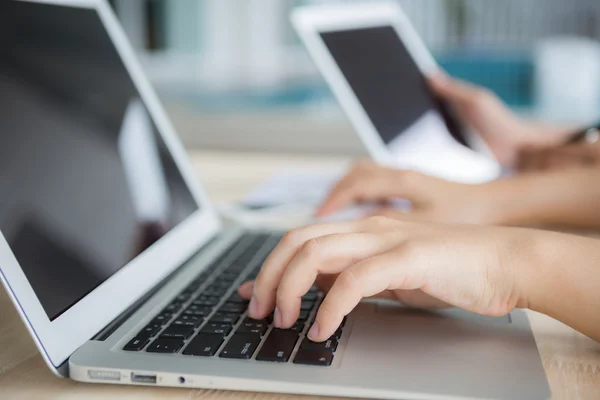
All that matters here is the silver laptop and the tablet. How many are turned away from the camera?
0

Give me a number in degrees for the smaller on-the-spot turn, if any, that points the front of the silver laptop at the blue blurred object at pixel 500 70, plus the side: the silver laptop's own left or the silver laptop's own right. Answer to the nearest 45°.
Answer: approximately 45° to the silver laptop's own left

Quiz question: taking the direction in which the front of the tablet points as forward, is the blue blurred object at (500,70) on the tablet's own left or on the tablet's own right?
on the tablet's own left

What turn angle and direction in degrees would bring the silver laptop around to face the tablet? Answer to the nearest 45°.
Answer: approximately 45° to its left

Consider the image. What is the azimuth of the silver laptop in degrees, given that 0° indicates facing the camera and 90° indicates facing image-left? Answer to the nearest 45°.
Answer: approximately 270°

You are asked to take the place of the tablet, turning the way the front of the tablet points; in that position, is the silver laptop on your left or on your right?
on your right

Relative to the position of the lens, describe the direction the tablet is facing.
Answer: facing the viewer and to the right of the viewer
